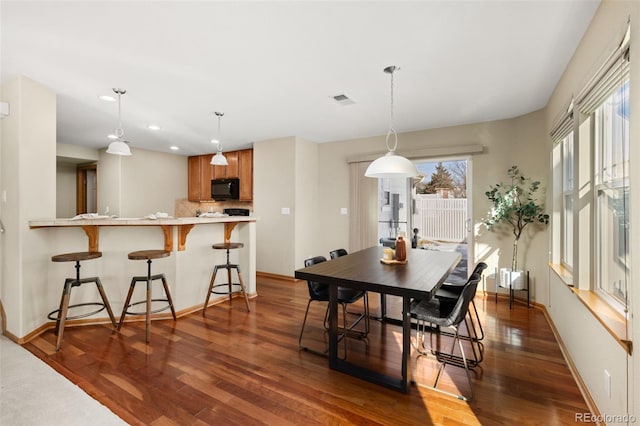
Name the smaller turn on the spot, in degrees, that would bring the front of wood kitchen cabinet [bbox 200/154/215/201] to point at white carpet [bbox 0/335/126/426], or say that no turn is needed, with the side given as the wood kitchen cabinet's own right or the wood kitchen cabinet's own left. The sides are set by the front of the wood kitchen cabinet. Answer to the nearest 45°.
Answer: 0° — it already faces it

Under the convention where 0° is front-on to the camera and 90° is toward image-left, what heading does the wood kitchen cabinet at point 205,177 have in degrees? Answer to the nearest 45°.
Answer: approximately 0°
